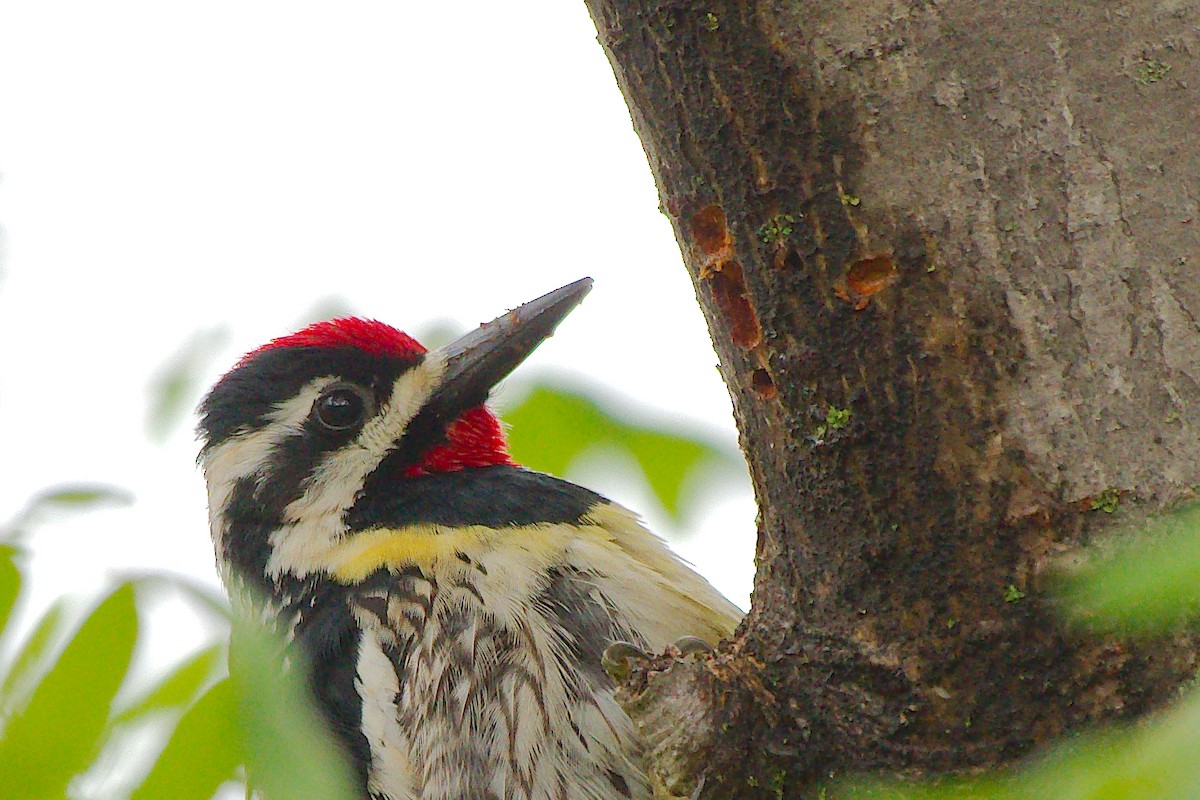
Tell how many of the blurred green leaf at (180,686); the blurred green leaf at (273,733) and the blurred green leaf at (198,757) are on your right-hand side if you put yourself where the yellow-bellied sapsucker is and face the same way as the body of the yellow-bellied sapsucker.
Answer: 3

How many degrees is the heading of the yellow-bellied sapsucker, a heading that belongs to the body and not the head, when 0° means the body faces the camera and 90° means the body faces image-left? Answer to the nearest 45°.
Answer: approximately 270°

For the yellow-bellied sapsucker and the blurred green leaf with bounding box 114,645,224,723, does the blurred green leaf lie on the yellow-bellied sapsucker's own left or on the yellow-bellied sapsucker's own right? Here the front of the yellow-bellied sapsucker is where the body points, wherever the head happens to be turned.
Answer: on the yellow-bellied sapsucker's own right

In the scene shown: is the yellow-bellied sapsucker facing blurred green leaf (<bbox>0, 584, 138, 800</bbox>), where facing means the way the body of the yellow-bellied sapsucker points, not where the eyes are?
no

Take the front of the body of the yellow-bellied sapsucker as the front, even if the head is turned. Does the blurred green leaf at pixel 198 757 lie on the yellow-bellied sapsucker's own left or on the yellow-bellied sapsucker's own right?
on the yellow-bellied sapsucker's own right

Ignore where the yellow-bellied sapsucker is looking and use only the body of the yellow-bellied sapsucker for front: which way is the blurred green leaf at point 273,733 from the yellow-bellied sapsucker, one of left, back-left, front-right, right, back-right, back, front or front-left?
right
